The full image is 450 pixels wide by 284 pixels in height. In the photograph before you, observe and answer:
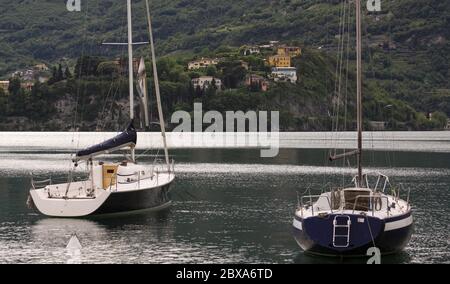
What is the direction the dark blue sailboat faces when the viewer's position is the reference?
facing away from the viewer
